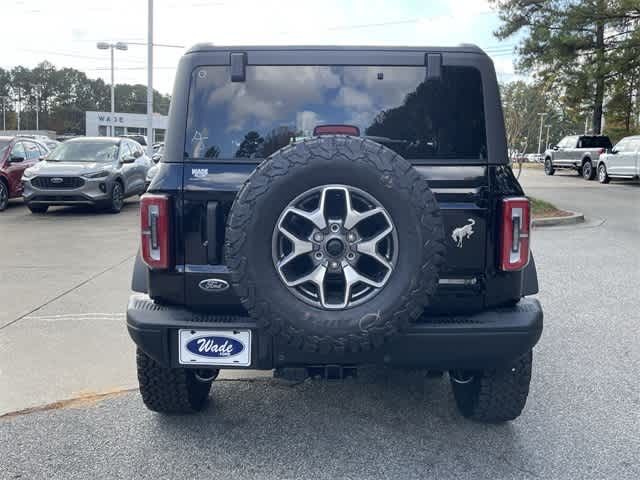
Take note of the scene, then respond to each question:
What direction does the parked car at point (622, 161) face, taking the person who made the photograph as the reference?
facing to the left of the viewer

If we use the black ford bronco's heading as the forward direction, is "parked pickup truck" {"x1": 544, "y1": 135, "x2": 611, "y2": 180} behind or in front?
in front

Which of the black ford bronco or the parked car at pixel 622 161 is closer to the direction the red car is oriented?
the black ford bronco

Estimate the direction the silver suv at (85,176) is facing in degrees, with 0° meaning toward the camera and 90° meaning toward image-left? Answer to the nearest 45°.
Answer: approximately 45°

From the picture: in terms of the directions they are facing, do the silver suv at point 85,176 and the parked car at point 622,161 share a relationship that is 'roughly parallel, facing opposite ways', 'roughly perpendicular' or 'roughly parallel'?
roughly perpendicular

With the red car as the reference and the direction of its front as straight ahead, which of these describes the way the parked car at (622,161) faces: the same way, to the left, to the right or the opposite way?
to the right

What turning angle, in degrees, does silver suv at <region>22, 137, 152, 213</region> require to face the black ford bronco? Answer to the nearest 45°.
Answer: approximately 45° to its left

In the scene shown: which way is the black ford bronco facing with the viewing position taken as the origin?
facing away from the viewer

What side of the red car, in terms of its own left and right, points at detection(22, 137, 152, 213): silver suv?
left

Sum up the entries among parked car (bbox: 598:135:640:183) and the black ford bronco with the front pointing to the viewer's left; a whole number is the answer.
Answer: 1

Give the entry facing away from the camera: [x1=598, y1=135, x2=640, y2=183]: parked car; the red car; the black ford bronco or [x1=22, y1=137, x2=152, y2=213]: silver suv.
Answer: the black ford bronco
